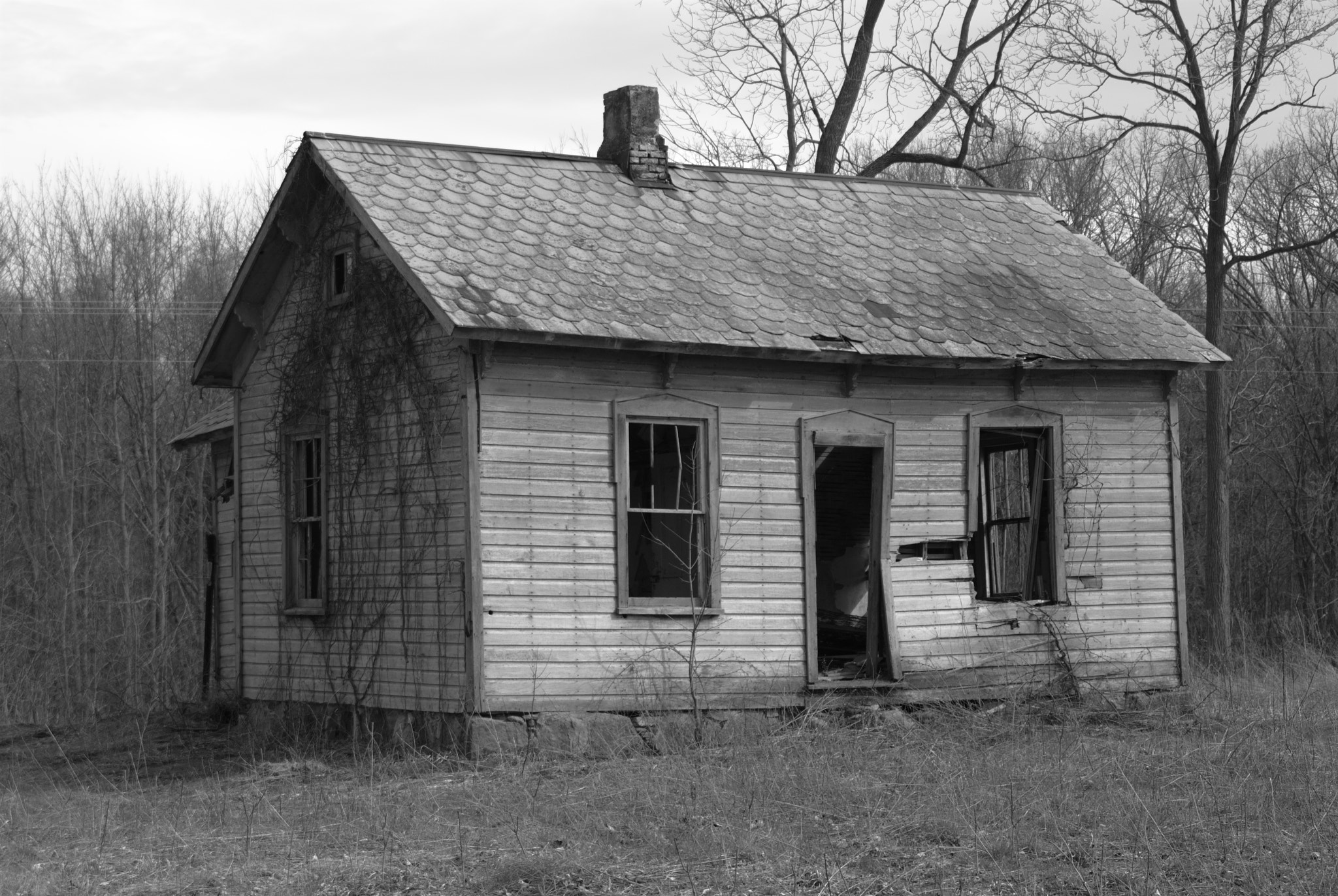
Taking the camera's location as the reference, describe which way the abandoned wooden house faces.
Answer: facing the viewer and to the right of the viewer

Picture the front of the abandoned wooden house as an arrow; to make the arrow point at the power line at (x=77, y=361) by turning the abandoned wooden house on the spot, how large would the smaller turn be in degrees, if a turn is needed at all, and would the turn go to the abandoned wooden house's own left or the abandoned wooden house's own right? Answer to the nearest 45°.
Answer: approximately 180°
